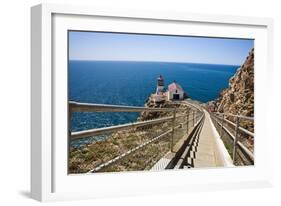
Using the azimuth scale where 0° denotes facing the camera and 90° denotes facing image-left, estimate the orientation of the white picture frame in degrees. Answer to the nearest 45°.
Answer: approximately 315°
